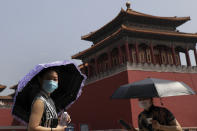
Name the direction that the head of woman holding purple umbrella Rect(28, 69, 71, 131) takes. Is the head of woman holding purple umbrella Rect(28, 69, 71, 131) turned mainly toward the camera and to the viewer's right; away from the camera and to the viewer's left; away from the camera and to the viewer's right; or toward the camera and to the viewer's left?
toward the camera and to the viewer's right

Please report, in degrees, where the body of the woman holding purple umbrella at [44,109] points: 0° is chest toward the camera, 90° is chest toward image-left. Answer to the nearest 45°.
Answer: approximately 315°

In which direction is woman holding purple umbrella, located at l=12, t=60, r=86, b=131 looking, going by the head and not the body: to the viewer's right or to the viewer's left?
to the viewer's right
